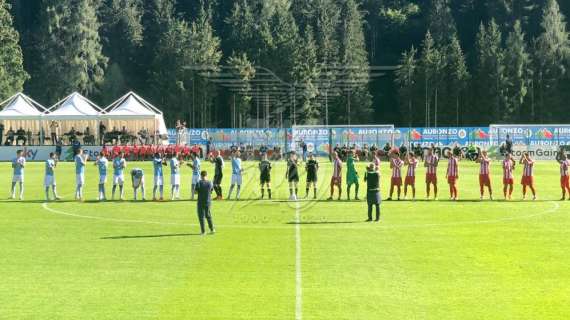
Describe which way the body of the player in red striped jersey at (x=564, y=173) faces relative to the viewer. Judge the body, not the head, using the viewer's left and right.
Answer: facing the viewer

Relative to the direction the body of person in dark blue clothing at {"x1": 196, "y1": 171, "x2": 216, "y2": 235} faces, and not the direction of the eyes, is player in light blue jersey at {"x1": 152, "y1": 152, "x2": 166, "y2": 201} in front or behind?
in front

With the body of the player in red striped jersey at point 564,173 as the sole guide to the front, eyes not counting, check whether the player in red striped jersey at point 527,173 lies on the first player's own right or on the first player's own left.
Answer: on the first player's own right

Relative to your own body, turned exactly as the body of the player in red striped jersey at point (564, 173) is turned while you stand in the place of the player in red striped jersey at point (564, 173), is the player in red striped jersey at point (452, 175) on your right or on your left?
on your right

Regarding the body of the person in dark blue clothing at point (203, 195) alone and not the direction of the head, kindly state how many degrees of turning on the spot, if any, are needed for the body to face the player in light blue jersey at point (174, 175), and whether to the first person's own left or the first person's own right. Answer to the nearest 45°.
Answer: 0° — they already face them
